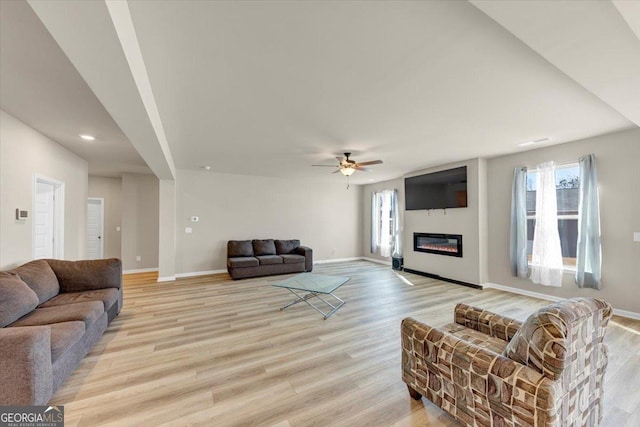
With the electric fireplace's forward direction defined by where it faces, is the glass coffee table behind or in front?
in front

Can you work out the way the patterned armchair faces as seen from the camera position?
facing away from the viewer and to the left of the viewer

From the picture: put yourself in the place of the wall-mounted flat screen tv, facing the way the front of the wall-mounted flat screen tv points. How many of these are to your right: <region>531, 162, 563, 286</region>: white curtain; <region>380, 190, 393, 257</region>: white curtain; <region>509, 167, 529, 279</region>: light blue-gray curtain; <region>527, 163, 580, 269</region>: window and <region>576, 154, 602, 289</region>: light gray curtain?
1

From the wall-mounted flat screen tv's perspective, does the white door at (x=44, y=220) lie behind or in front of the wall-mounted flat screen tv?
in front

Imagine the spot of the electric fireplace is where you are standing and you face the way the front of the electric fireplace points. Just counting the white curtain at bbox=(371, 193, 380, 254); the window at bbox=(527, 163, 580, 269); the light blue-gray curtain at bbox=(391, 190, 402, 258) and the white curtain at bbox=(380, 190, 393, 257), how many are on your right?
3

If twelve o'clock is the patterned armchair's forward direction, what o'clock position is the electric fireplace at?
The electric fireplace is roughly at 1 o'clock from the patterned armchair.

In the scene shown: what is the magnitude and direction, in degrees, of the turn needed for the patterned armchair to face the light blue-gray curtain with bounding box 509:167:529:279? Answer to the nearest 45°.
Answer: approximately 45° to its right

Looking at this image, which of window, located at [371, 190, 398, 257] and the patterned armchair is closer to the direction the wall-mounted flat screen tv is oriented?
the patterned armchair

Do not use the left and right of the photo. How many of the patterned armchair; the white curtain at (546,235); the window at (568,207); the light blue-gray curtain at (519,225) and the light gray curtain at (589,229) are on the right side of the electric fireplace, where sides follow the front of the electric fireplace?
0

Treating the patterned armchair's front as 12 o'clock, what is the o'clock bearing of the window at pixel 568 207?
The window is roughly at 2 o'clock from the patterned armchair.

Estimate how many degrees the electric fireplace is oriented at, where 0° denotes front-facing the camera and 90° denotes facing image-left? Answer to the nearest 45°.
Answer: approximately 45°

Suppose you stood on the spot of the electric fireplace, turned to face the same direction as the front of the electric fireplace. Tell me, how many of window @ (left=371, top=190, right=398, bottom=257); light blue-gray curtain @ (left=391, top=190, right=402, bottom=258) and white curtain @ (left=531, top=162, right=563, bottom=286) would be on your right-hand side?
2

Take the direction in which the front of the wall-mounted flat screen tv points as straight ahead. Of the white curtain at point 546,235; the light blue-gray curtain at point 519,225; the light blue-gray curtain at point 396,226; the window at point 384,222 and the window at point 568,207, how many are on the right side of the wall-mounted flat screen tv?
2

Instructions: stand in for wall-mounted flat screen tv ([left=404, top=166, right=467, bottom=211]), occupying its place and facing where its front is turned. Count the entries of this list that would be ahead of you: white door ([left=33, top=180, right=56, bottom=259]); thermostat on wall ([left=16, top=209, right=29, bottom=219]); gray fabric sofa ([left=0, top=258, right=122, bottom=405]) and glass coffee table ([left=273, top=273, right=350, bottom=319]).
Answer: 4

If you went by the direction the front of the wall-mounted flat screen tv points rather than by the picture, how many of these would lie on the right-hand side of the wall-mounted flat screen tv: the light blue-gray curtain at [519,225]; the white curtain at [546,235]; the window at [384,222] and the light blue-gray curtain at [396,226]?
2

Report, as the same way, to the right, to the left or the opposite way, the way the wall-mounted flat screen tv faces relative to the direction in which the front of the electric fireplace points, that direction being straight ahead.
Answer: the same way

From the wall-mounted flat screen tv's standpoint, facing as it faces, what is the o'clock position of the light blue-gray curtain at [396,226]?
The light blue-gray curtain is roughly at 3 o'clock from the wall-mounted flat screen tv.

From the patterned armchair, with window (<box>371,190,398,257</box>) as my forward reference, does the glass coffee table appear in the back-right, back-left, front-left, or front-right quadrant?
front-left

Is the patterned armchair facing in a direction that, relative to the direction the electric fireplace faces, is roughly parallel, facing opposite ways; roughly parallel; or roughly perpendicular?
roughly perpendicular

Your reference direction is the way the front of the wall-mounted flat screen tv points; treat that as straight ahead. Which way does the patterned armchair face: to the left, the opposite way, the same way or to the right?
to the right
